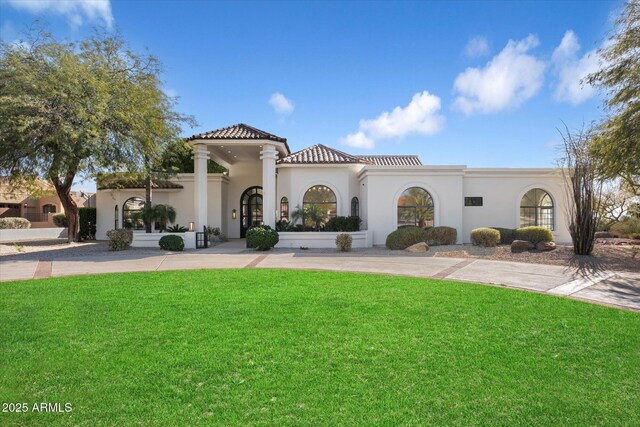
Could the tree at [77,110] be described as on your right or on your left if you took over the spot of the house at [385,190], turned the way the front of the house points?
on your right

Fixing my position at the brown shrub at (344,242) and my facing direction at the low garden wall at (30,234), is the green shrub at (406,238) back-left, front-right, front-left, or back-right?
back-right

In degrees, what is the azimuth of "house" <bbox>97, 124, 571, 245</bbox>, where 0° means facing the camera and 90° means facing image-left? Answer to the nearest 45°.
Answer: approximately 0°

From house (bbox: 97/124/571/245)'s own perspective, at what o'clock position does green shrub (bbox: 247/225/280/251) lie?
The green shrub is roughly at 2 o'clock from the house.

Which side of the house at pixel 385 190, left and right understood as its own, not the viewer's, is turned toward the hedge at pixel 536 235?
left

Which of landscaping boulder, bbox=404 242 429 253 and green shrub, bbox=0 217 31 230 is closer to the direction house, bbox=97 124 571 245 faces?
the landscaping boulder

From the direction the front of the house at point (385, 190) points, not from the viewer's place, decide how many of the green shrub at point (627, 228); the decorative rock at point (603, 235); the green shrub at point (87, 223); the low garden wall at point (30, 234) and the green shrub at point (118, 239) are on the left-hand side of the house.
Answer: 2

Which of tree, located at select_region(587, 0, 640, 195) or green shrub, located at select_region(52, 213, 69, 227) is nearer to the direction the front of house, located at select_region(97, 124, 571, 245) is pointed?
the tree

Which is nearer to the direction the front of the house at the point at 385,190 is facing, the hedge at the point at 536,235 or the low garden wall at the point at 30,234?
the hedge

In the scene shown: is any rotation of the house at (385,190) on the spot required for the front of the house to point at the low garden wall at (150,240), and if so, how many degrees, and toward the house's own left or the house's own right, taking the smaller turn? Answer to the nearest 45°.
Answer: approximately 90° to the house's own right

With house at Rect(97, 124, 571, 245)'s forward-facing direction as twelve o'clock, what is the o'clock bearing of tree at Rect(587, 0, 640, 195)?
The tree is roughly at 10 o'clock from the house.

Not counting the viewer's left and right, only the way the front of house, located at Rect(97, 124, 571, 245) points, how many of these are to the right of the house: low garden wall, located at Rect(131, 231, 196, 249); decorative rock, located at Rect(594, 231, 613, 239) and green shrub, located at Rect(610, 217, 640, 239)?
1
